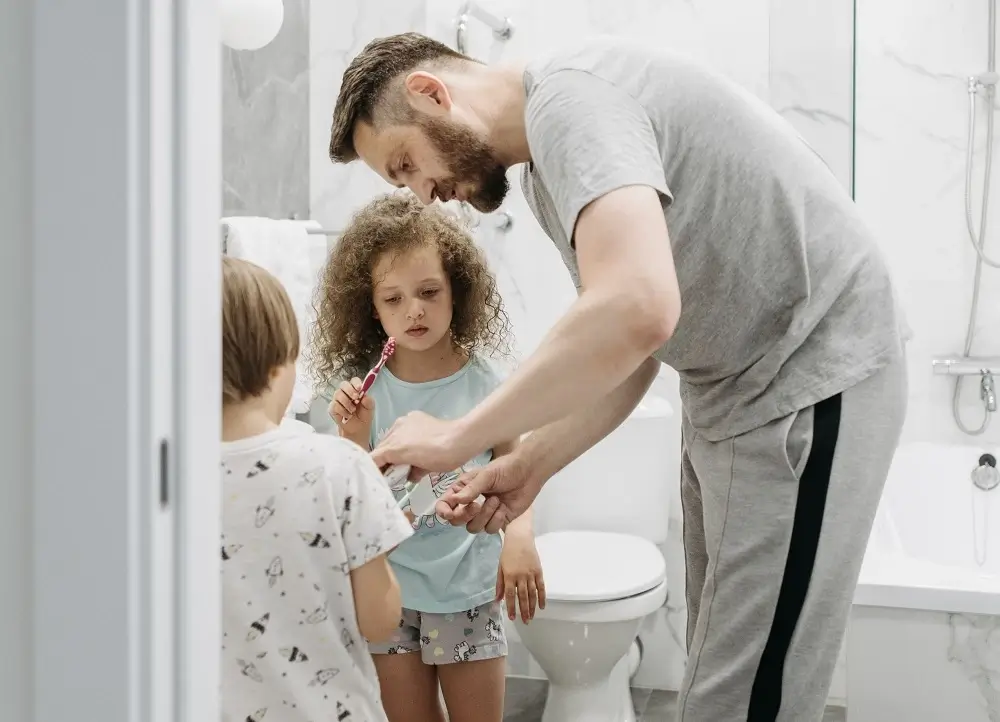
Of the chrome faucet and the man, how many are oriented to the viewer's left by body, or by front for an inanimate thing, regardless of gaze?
1

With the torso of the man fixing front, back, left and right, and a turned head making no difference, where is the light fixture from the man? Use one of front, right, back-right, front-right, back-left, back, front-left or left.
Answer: front

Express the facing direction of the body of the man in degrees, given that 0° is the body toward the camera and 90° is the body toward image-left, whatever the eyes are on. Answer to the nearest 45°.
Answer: approximately 90°

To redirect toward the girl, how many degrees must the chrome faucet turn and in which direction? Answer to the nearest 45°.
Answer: approximately 45° to its right

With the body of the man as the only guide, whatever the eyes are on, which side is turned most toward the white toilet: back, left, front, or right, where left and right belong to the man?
right

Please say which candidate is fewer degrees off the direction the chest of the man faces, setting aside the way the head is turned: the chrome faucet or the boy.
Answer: the boy

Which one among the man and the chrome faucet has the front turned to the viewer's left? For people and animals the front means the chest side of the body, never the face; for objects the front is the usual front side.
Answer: the man

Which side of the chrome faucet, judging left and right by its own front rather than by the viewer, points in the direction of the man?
front

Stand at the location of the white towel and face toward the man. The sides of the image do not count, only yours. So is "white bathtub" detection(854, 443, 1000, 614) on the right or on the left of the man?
left

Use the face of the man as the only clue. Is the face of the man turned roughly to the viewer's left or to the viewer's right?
to the viewer's left

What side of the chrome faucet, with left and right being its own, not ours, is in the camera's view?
front

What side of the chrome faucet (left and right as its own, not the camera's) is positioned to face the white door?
front

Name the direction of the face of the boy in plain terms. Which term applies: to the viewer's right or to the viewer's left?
to the viewer's right
